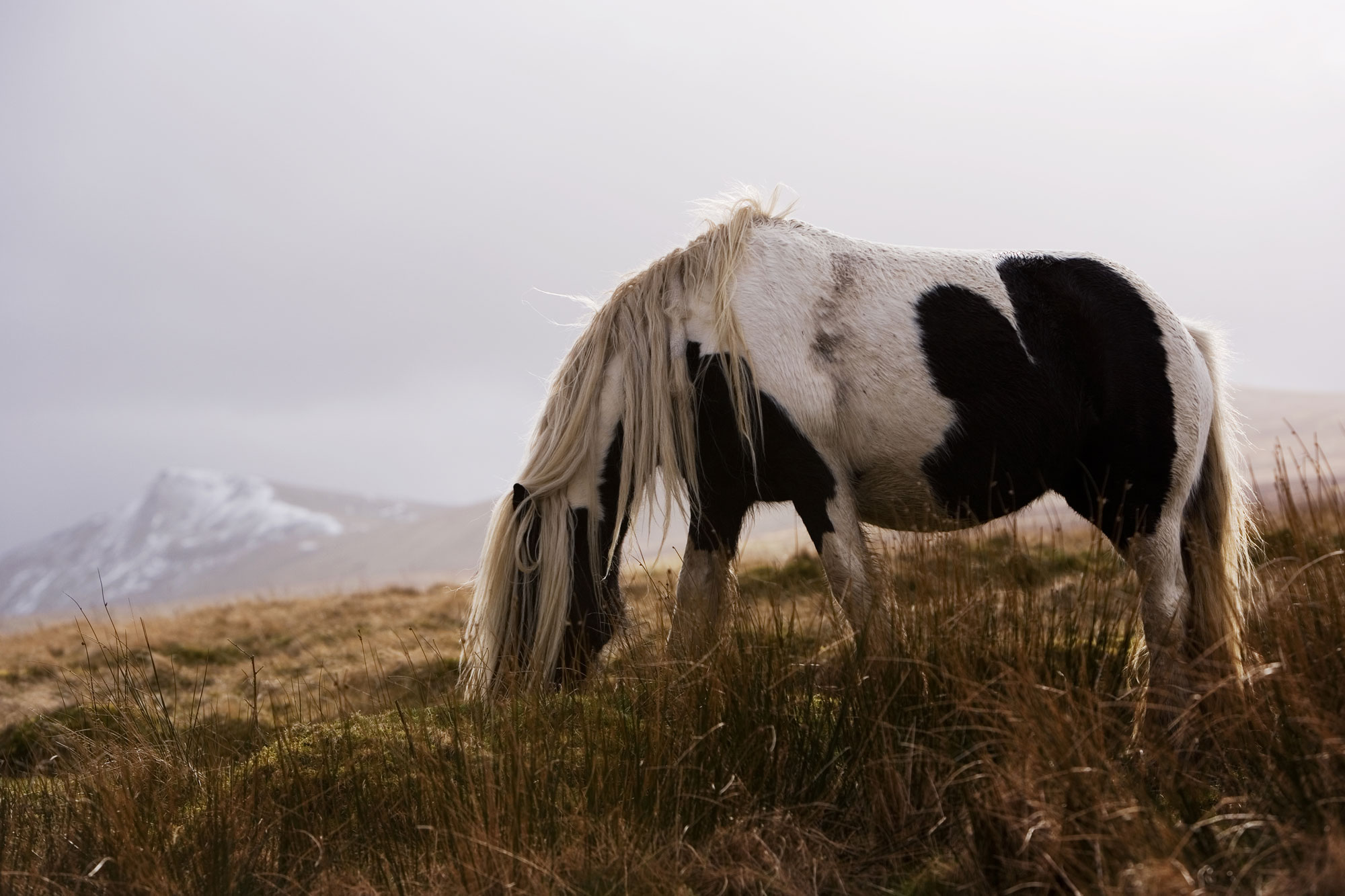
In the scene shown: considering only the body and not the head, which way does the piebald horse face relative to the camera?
to the viewer's left
